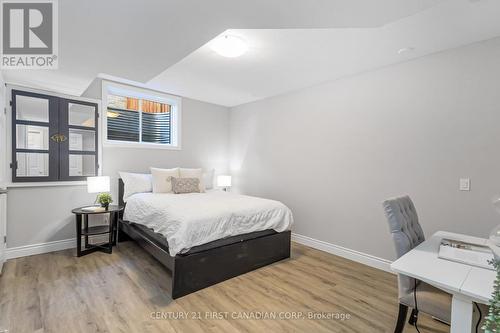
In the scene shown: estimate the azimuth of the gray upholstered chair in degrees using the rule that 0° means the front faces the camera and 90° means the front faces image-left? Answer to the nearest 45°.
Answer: approximately 315°

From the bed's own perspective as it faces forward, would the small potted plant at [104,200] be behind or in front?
behind

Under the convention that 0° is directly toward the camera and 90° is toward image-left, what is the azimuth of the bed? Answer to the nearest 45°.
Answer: approximately 315°

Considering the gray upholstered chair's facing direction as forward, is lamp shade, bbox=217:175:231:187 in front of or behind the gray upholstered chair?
behind
